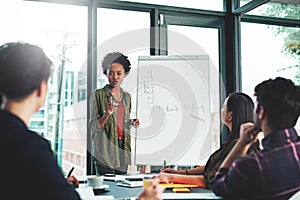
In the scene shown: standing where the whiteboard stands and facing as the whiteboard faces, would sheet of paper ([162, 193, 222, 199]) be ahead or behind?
ahead

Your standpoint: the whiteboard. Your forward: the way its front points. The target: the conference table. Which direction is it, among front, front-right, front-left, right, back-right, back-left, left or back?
front

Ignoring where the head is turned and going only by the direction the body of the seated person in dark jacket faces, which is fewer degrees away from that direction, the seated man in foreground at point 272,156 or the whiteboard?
the whiteboard

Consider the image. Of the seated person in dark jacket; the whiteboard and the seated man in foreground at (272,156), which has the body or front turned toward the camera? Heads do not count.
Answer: the whiteboard

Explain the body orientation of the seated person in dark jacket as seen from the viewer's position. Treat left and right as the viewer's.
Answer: facing away from the viewer and to the right of the viewer

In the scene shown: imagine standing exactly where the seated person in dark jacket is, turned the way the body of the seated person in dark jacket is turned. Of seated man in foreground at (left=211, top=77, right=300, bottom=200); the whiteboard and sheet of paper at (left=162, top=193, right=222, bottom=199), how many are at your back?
0

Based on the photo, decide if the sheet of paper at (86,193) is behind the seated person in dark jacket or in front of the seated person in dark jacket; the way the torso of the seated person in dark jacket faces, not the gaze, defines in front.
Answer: in front

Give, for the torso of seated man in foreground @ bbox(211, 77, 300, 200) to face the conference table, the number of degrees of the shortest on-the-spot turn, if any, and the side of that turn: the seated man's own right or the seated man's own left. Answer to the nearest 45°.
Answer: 0° — they already face it

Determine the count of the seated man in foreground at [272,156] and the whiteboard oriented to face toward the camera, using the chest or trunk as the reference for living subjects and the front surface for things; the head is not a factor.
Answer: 1

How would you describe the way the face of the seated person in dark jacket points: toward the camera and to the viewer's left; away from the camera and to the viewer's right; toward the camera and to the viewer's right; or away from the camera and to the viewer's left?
away from the camera and to the viewer's right

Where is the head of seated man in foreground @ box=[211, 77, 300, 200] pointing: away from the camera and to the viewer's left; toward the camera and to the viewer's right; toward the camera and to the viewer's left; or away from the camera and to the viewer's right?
away from the camera and to the viewer's left

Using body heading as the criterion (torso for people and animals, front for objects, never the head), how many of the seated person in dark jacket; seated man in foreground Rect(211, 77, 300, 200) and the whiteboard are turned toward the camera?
1

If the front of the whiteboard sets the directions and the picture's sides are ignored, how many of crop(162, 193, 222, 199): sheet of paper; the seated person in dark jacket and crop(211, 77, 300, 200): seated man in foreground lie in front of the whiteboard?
3

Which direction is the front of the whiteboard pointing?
toward the camera

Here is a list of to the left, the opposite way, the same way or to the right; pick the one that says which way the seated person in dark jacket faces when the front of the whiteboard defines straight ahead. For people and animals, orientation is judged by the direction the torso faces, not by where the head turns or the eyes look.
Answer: the opposite way

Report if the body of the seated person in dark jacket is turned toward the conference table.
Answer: yes

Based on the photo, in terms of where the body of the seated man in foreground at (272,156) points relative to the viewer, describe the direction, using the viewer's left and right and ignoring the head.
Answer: facing away from the viewer and to the left of the viewer
